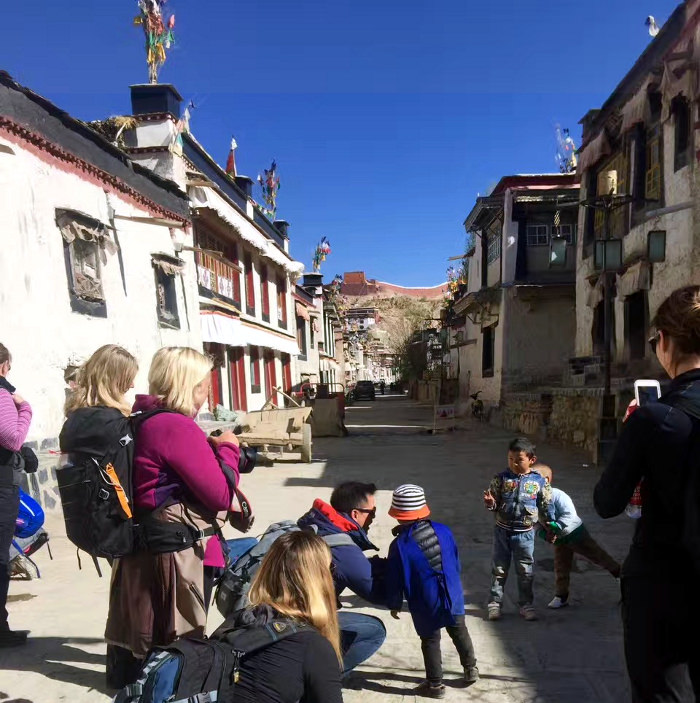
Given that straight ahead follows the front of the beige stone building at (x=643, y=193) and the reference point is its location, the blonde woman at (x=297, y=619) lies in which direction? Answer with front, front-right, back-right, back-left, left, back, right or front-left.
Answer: front-left

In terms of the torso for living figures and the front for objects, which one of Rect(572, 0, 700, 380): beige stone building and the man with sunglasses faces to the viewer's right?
the man with sunglasses

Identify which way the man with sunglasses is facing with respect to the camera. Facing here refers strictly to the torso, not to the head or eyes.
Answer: to the viewer's right

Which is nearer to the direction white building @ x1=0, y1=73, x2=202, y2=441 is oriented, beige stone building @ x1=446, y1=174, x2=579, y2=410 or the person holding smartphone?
the person holding smartphone

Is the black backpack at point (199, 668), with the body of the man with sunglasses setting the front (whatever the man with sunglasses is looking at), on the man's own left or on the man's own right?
on the man's own right

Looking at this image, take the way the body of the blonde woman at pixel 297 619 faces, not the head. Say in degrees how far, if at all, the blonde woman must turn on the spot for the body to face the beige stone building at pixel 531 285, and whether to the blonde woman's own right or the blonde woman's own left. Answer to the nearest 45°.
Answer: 0° — they already face it

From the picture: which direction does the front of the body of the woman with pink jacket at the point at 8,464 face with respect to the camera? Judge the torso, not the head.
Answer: to the viewer's right

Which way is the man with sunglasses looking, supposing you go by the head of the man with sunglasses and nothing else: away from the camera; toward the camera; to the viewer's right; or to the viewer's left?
to the viewer's right

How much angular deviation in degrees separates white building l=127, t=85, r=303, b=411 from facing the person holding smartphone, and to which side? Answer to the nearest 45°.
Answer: approximately 45° to its right

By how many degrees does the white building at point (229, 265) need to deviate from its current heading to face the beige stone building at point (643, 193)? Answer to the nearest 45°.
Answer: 0° — it already faces it

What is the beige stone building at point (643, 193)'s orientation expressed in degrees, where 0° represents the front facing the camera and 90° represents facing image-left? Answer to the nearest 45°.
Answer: approximately 45°

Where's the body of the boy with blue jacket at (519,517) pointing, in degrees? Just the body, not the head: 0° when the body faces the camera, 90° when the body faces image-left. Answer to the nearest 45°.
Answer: approximately 0°

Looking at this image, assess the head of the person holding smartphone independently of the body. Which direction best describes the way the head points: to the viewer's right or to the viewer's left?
to the viewer's left
